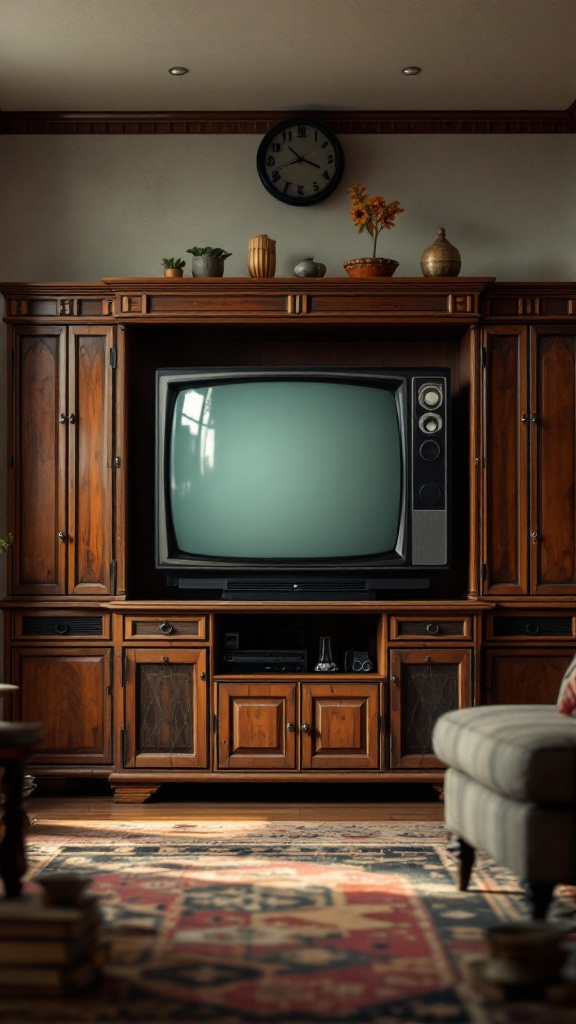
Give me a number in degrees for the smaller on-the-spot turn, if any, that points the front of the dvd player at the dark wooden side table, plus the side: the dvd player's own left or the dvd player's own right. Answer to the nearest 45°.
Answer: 0° — it already faces it

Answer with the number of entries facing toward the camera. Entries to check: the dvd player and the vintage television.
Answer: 2

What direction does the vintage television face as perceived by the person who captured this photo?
facing the viewer

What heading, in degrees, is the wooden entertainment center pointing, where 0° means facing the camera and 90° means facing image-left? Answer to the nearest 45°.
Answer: approximately 0°

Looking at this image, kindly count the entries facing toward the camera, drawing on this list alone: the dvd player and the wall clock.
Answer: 2

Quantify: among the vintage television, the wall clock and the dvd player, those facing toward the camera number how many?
3
